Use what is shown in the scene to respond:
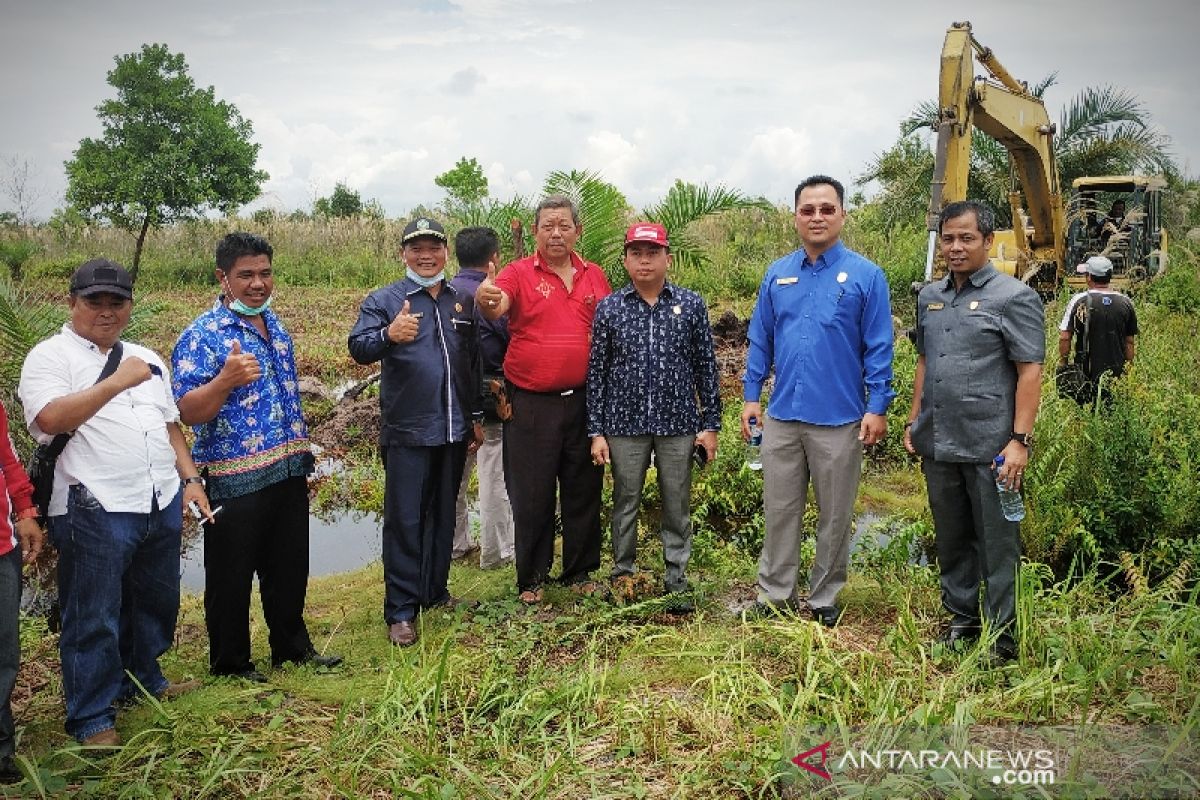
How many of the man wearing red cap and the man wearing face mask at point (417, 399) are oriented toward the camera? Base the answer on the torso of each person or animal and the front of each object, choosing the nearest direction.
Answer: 2

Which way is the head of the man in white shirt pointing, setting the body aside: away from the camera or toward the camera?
toward the camera

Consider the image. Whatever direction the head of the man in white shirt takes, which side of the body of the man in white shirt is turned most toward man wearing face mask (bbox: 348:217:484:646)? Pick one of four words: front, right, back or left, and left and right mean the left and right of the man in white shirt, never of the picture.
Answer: left

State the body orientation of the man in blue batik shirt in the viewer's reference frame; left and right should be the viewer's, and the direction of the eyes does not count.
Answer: facing the viewer and to the right of the viewer

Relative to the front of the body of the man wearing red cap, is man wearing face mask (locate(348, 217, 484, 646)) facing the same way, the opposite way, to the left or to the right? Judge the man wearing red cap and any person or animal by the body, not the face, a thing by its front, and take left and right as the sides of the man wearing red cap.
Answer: the same way

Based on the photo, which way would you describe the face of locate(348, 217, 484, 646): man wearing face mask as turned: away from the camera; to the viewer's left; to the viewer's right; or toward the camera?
toward the camera

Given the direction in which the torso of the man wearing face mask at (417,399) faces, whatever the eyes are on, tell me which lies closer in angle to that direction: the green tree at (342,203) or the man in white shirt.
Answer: the man in white shirt

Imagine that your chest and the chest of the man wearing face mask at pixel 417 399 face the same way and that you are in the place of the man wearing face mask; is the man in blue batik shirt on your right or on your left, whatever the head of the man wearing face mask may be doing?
on your right

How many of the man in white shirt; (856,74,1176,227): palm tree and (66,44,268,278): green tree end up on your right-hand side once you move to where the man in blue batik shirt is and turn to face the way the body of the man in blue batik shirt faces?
1

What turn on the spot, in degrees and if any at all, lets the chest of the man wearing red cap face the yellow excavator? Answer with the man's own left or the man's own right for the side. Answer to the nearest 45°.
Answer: approximately 135° to the man's own left

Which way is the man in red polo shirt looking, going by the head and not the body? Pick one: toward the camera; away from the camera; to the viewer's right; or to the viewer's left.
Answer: toward the camera

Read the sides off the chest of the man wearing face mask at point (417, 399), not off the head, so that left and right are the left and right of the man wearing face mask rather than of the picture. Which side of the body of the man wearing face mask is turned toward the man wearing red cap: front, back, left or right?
left

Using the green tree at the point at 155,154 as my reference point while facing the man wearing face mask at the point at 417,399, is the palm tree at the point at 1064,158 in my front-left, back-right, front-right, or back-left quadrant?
front-left

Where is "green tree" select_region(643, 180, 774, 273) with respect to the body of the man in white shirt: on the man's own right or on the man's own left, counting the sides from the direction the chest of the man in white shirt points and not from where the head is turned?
on the man's own left

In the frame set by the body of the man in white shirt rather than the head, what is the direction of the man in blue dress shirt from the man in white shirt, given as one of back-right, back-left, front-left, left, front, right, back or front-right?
front-left

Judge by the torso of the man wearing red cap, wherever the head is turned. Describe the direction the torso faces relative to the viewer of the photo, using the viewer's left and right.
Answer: facing the viewer

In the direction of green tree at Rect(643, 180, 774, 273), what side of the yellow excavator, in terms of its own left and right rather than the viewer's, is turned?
front

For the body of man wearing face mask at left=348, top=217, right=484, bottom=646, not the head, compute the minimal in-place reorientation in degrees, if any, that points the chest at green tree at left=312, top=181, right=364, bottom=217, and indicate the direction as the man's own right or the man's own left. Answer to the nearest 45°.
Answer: approximately 180°
